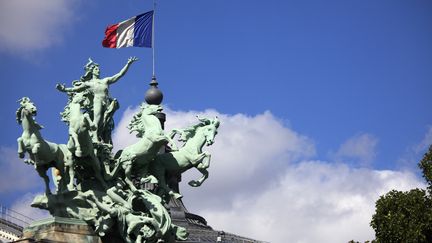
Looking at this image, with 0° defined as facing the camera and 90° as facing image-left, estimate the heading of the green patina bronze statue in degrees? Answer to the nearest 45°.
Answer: approximately 315°
